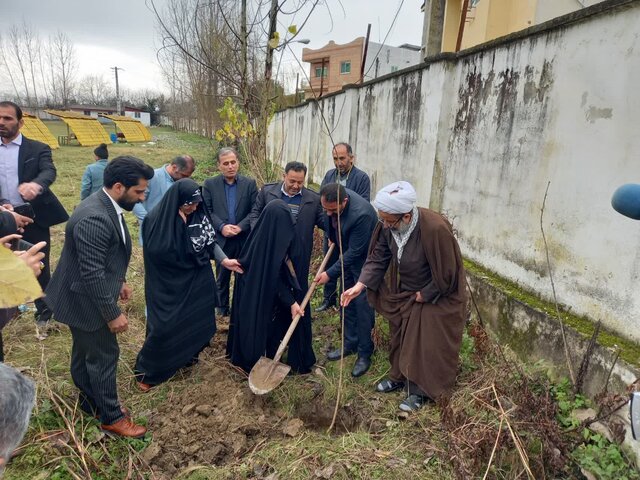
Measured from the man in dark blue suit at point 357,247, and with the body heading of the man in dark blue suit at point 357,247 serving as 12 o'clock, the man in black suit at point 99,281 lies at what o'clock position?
the man in black suit at point 99,281 is roughly at 12 o'clock from the man in dark blue suit at point 357,247.

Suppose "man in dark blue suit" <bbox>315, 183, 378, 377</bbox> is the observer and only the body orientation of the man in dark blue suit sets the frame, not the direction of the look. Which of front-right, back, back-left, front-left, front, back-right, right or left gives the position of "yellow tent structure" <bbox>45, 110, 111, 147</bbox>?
right

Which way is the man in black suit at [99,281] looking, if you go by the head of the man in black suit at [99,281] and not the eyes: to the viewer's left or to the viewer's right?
to the viewer's right

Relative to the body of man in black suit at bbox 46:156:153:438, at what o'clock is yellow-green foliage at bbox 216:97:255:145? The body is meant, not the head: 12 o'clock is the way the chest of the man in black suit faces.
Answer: The yellow-green foliage is roughly at 10 o'clock from the man in black suit.

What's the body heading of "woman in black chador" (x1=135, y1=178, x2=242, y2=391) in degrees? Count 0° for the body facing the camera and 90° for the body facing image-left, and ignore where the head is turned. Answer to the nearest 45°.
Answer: approximately 315°

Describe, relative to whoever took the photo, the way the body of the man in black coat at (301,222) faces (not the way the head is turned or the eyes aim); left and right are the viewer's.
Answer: facing the viewer

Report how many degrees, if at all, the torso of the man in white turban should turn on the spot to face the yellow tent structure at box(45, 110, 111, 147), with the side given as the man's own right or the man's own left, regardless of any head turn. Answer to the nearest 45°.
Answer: approximately 90° to the man's own right

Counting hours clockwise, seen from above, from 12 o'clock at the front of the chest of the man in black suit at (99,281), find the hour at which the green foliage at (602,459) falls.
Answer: The green foliage is roughly at 1 o'clock from the man in black suit.

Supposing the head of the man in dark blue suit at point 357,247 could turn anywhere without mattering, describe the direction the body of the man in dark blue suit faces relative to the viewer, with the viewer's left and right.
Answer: facing the viewer and to the left of the viewer

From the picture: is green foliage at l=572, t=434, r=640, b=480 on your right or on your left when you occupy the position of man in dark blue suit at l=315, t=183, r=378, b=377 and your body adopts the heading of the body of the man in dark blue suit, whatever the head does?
on your left

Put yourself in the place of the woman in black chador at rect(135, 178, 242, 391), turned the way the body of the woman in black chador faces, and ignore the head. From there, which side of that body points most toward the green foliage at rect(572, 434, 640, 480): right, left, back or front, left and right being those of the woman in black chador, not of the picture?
front

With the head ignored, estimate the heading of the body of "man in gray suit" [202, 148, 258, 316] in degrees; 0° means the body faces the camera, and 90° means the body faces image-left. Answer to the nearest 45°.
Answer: approximately 0°

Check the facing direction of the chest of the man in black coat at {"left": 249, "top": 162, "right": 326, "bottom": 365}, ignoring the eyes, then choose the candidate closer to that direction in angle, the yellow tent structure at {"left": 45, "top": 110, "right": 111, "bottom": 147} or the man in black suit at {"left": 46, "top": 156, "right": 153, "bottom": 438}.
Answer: the man in black suit

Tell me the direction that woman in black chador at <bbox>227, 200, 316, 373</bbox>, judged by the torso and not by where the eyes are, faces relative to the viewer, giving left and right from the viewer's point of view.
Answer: facing to the right of the viewer

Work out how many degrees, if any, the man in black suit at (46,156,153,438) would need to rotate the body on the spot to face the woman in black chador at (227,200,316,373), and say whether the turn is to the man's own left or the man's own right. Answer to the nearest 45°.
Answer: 0° — they already face them
